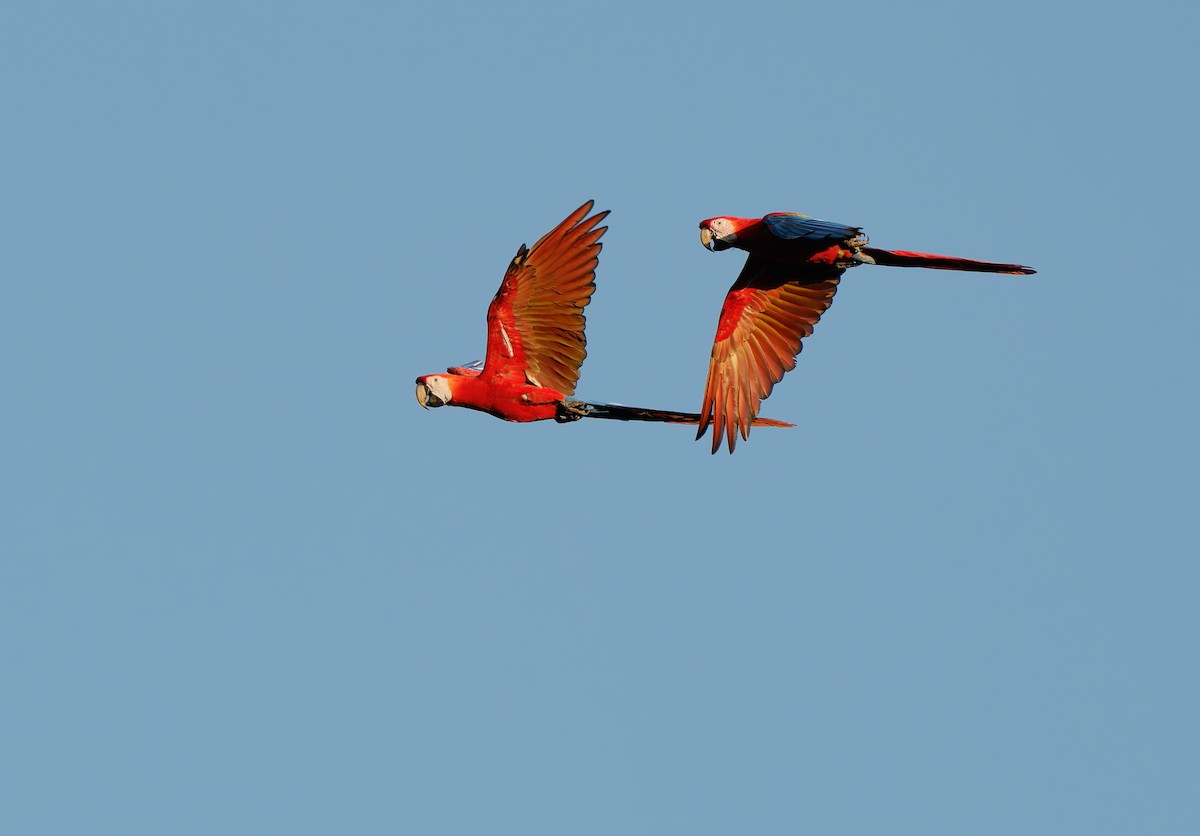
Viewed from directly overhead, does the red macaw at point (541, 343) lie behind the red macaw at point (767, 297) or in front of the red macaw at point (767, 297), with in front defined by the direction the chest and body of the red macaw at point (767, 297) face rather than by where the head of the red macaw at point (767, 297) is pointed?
in front

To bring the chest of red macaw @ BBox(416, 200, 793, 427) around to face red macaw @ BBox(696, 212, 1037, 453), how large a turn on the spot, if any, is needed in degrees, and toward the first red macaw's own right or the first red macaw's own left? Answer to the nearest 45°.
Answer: approximately 180°

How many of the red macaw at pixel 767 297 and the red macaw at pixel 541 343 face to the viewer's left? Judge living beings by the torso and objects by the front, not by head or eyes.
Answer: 2

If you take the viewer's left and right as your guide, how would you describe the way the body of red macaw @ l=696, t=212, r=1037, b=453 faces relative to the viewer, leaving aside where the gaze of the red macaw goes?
facing to the left of the viewer

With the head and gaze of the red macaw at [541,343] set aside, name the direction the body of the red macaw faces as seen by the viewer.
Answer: to the viewer's left
